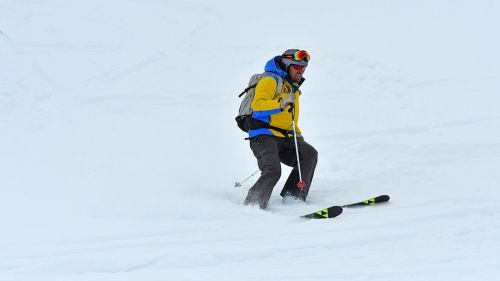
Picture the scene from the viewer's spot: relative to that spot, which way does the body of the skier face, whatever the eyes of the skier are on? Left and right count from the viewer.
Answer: facing the viewer and to the right of the viewer

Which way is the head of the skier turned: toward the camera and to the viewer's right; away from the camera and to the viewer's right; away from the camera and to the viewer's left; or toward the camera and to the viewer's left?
toward the camera and to the viewer's right

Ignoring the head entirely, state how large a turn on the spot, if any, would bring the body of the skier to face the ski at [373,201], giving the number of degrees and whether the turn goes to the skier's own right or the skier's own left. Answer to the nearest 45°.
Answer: approximately 45° to the skier's own left
